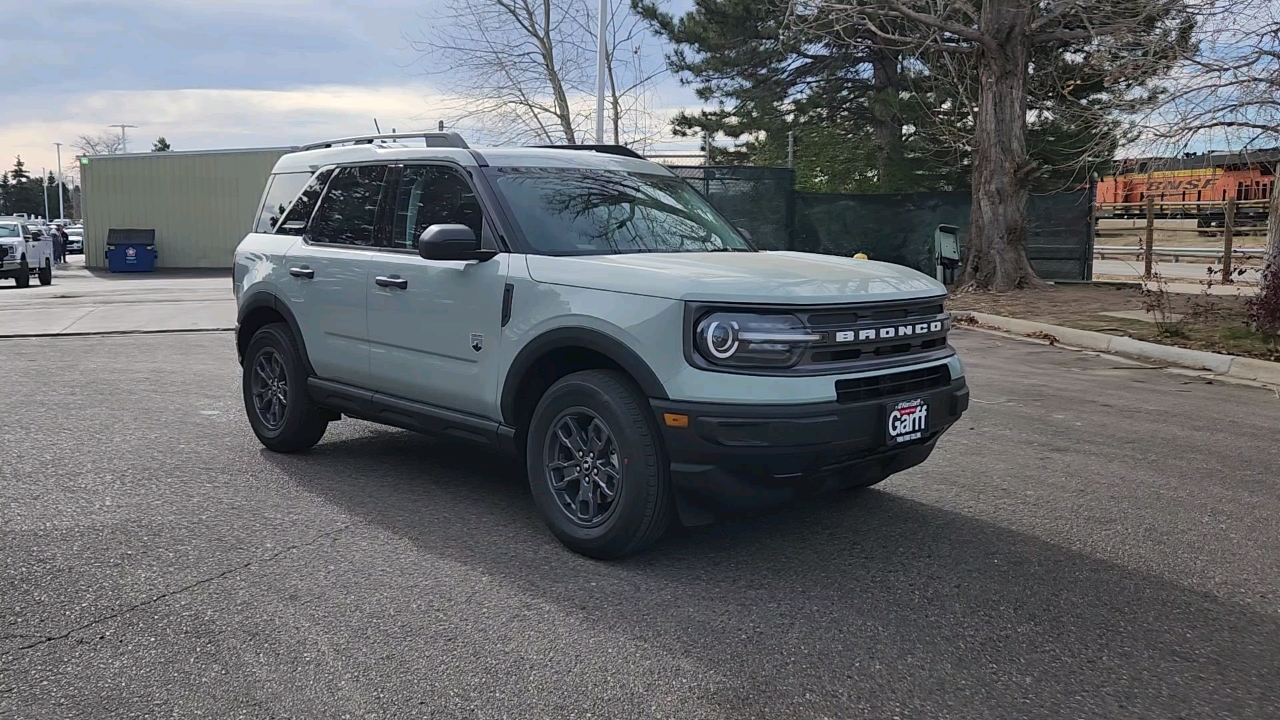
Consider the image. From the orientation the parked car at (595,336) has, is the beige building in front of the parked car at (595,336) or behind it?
behind

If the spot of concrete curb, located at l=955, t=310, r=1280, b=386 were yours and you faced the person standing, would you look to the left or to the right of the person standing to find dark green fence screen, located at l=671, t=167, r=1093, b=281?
right

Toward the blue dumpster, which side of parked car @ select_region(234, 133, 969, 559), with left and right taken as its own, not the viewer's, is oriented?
back

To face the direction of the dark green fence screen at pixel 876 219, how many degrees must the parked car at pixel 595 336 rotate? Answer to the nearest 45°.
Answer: approximately 135° to its left

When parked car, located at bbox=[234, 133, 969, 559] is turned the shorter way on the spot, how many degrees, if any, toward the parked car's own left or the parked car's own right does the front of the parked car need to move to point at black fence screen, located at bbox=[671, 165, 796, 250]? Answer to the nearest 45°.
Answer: approximately 135° to the parked car's own left

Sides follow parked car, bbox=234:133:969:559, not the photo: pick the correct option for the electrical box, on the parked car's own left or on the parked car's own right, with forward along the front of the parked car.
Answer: on the parked car's own left

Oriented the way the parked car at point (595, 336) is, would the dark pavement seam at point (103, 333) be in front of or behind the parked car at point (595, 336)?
behind

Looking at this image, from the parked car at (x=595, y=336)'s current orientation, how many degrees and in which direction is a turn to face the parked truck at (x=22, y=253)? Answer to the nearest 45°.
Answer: approximately 180°

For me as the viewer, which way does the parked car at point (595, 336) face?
facing the viewer and to the right of the viewer
